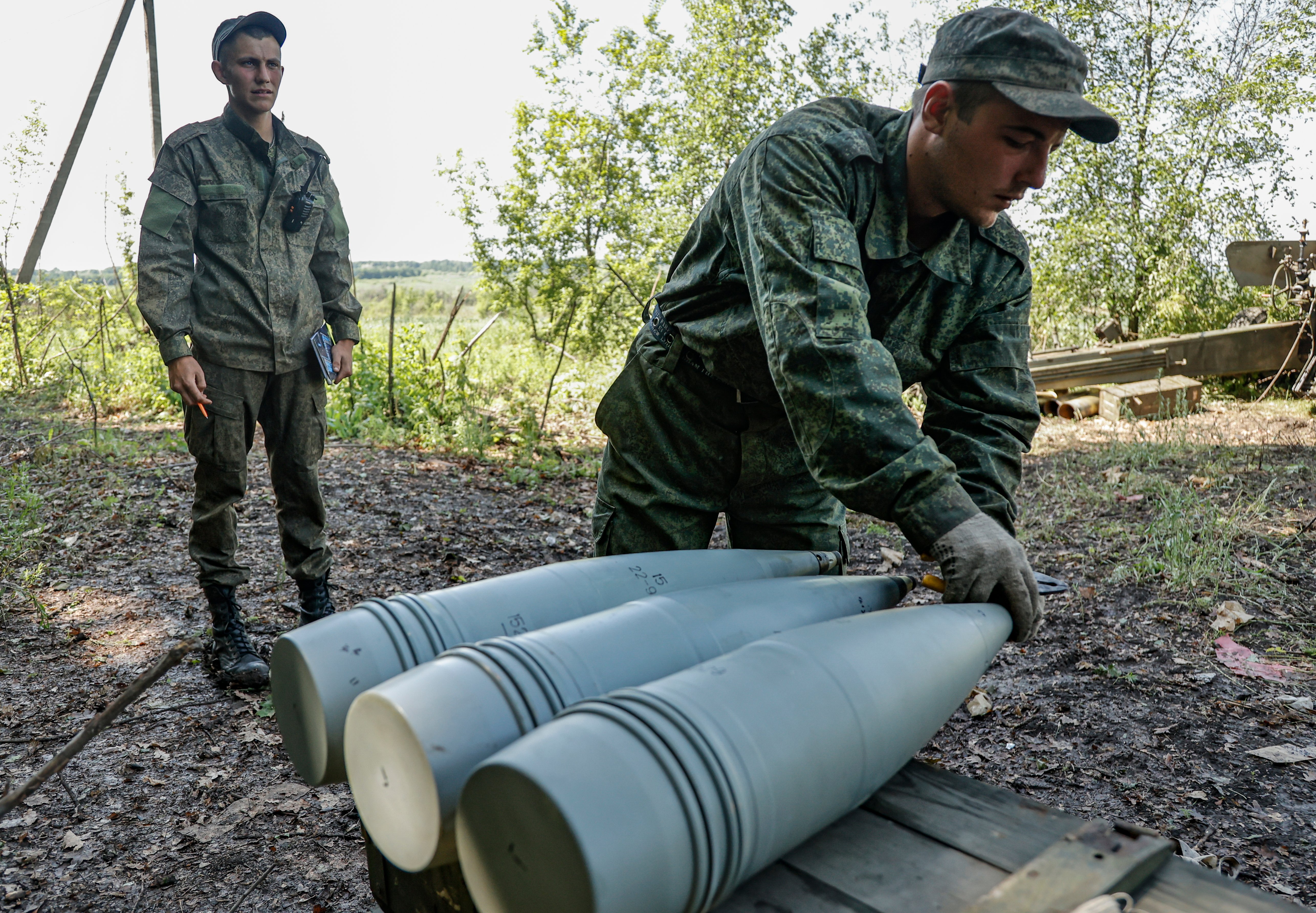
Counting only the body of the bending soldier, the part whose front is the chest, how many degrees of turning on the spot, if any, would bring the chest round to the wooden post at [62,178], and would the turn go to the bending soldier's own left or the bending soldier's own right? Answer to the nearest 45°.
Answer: approximately 180°

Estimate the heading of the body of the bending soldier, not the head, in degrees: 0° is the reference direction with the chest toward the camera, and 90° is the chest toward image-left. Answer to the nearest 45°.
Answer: approximately 315°

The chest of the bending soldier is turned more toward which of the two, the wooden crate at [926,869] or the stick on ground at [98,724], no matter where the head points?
the wooden crate

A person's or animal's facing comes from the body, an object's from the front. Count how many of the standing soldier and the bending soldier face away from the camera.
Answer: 0

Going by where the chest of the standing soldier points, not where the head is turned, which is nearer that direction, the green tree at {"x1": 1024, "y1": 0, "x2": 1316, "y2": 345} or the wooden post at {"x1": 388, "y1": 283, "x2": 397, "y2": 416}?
the green tree

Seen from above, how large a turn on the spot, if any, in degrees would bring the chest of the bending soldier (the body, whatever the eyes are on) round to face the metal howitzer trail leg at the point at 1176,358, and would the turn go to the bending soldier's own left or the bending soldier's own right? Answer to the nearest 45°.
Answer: approximately 135° to the bending soldier's own left

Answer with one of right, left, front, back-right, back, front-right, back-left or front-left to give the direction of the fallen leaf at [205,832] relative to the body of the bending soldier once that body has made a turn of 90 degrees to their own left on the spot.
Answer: back-left

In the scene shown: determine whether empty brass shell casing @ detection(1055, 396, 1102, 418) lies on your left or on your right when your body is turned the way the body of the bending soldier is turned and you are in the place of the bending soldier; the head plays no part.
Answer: on your left
